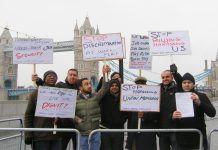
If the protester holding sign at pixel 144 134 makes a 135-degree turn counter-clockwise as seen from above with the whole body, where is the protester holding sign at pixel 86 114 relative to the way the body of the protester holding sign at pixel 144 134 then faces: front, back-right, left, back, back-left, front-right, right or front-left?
back-left

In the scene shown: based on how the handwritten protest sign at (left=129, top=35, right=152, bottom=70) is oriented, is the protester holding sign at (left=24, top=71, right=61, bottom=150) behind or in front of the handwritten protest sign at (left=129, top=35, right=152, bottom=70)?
in front

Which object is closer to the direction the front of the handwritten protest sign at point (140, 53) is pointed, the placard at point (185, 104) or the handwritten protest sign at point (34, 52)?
the placard

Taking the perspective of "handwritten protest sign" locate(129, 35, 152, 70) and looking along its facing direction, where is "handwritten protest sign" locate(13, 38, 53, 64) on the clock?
"handwritten protest sign" locate(13, 38, 53, 64) is roughly at 2 o'clock from "handwritten protest sign" locate(129, 35, 152, 70).

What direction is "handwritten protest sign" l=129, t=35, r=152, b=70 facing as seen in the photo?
toward the camera

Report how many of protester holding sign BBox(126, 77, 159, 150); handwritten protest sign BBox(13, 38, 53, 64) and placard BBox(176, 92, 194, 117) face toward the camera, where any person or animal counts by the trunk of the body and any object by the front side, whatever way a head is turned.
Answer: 3

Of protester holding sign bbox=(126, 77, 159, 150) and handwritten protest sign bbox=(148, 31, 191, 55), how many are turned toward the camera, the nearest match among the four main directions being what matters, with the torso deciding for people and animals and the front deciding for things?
2

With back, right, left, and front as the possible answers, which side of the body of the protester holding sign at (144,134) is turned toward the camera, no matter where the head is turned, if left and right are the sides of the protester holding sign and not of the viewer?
front

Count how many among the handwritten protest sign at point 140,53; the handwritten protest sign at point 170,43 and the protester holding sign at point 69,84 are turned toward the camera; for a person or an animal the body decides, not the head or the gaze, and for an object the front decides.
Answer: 3
